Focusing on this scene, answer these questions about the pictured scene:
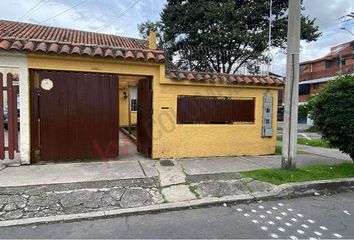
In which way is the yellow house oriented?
toward the camera

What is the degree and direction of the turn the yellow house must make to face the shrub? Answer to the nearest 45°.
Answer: approximately 90° to its left

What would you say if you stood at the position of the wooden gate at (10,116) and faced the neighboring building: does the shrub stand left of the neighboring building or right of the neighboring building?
right

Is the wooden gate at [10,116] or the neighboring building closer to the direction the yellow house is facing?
the wooden gate

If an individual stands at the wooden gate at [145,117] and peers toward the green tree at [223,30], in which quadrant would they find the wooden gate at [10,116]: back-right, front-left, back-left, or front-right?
back-left

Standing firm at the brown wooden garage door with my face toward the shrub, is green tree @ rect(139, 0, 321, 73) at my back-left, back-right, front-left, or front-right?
front-left

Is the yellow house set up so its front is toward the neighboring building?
no

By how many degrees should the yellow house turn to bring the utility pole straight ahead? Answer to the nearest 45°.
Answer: approximately 90° to its left

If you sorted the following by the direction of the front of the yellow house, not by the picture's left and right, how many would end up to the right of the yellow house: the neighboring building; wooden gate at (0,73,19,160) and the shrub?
1
